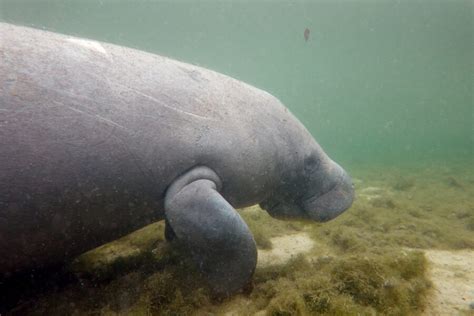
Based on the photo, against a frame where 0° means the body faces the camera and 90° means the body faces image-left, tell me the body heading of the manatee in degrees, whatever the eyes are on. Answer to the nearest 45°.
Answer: approximately 270°
